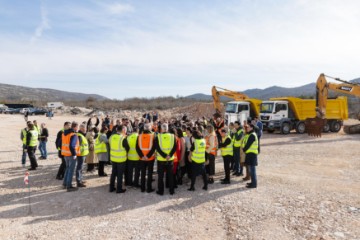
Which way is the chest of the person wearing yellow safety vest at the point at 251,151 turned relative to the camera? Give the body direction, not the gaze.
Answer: to the viewer's left

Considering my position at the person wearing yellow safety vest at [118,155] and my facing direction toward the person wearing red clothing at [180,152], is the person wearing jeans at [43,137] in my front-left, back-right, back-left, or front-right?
back-left

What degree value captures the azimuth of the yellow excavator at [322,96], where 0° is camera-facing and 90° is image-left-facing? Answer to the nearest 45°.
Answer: approximately 90°

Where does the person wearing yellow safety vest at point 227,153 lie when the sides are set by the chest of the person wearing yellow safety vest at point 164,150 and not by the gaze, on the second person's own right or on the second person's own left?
on the second person's own right

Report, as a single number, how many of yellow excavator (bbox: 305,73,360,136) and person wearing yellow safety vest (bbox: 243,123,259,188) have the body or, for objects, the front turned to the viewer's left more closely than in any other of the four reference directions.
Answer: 2

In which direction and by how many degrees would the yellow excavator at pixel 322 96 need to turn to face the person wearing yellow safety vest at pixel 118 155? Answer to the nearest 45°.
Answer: approximately 90° to its left

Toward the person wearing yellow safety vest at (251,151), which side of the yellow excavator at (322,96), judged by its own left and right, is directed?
left

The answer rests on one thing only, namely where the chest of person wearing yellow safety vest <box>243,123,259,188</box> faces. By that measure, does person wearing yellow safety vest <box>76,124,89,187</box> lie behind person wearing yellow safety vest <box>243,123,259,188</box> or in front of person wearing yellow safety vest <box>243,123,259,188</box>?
in front

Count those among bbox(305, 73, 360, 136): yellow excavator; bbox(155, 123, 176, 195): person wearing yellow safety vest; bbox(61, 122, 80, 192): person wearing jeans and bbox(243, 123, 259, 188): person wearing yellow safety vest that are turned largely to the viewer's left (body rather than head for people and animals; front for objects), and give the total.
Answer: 2

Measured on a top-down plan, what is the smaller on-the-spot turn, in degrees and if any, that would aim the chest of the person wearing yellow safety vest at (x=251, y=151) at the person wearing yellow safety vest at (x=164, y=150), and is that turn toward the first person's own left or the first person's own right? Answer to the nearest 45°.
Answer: approximately 45° to the first person's own left

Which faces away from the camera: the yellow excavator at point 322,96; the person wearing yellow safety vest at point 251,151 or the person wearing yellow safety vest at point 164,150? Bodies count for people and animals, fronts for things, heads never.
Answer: the person wearing yellow safety vest at point 164,150

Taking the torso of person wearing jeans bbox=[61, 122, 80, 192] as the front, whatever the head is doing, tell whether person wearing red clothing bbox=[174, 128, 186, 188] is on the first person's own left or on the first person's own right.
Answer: on the first person's own right

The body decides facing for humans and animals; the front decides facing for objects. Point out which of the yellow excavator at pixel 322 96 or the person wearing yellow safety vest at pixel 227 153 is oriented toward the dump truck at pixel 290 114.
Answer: the yellow excavator

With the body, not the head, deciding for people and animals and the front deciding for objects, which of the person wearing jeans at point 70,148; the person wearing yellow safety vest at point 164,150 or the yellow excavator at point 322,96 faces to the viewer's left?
the yellow excavator

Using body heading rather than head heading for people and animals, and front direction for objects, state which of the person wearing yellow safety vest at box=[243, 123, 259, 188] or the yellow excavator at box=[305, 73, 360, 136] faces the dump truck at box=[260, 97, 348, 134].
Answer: the yellow excavator

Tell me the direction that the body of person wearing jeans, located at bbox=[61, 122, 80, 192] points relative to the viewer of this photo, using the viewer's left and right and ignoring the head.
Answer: facing away from the viewer and to the right of the viewer

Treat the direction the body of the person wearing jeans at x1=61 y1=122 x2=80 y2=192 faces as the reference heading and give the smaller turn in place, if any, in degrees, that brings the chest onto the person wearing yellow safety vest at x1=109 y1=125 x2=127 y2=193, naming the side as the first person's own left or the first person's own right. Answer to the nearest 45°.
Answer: approximately 90° to the first person's own right

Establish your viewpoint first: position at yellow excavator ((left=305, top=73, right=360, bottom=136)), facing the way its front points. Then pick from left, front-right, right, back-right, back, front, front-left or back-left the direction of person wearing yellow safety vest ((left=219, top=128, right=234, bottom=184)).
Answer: left
